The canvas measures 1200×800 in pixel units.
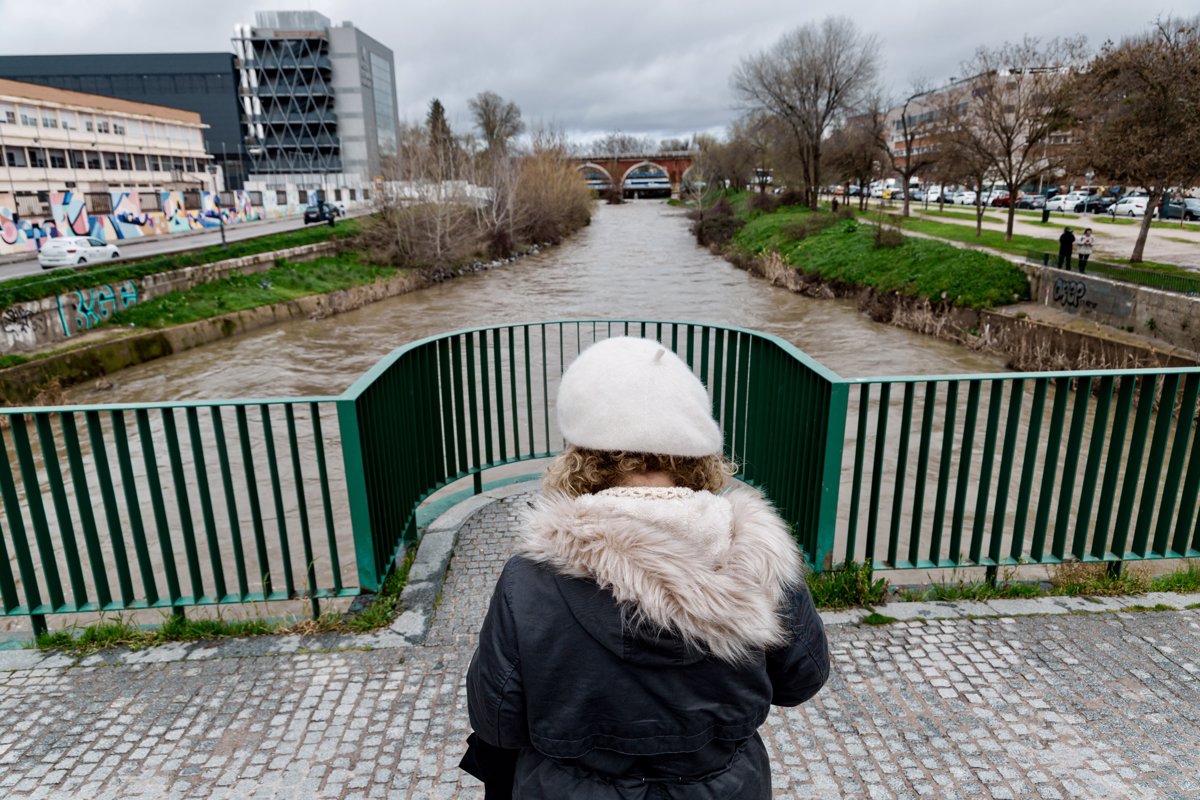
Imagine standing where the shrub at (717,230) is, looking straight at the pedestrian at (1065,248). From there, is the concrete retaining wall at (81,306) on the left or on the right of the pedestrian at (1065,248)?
right

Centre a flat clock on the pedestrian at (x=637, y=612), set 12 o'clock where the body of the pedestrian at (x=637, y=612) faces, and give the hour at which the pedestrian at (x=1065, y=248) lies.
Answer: the pedestrian at (x=1065, y=248) is roughly at 1 o'clock from the pedestrian at (x=637, y=612).

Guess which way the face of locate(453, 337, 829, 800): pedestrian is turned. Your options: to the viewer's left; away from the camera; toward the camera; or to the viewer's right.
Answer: away from the camera

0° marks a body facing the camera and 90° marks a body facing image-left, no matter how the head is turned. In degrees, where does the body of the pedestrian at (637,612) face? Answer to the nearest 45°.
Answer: approximately 180°
